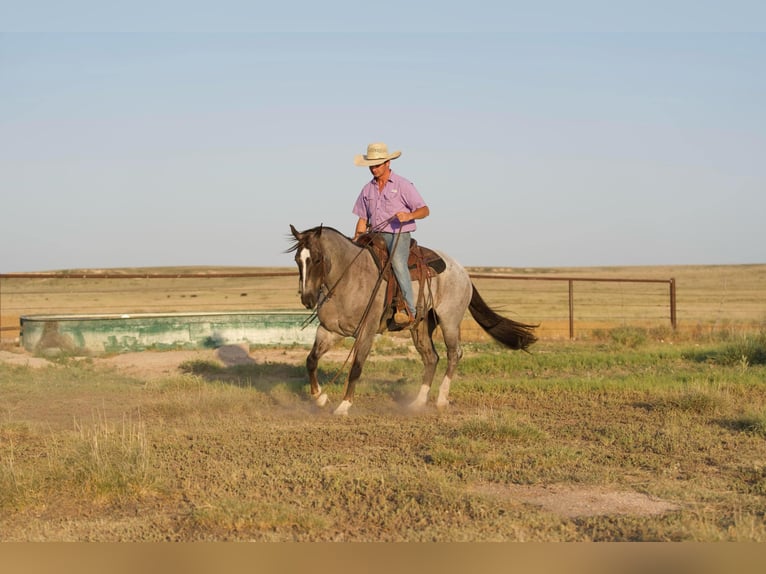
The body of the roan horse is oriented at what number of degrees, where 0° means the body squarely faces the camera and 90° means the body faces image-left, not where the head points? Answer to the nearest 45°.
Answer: approximately 45°

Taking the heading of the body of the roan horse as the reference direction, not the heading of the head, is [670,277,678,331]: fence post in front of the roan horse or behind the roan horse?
behind

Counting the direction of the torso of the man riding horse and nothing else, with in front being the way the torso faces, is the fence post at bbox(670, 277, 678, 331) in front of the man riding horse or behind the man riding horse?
behind

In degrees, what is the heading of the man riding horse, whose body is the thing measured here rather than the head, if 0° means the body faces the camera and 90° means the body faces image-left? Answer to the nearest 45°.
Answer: approximately 45°

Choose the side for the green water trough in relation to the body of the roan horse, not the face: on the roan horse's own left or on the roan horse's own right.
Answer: on the roan horse's own right

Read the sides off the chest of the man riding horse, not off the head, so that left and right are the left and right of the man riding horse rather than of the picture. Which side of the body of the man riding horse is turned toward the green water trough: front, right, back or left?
right
